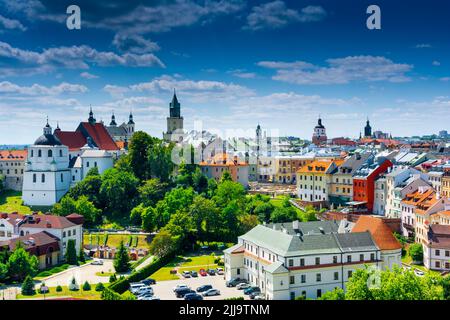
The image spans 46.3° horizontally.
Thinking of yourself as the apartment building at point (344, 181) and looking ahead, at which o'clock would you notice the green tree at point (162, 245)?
The green tree is roughly at 1 o'clock from the apartment building.

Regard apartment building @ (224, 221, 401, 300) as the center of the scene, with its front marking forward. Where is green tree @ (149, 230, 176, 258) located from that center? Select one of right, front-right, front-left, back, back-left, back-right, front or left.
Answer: right

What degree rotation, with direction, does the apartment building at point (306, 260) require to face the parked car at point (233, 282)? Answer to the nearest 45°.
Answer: approximately 90° to its right

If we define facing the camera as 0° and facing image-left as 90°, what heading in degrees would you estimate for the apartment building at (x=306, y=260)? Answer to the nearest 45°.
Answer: approximately 45°

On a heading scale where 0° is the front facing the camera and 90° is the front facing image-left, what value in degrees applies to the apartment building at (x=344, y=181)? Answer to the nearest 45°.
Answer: approximately 0°

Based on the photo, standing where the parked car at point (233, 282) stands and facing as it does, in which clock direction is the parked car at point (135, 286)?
the parked car at point (135, 286) is roughly at 1 o'clock from the parked car at point (233, 282).

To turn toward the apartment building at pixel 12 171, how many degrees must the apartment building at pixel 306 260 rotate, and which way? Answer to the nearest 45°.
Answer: approximately 90° to its right

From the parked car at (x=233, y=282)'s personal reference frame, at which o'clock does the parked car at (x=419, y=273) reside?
the parked car at (x=419, y=273) is roughly at 7 o'clock from the parked car at (x=233, y=282).

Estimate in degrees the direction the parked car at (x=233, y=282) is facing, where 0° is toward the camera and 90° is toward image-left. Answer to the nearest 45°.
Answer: approximately 45°

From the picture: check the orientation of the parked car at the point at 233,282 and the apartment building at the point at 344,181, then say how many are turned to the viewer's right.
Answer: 0
